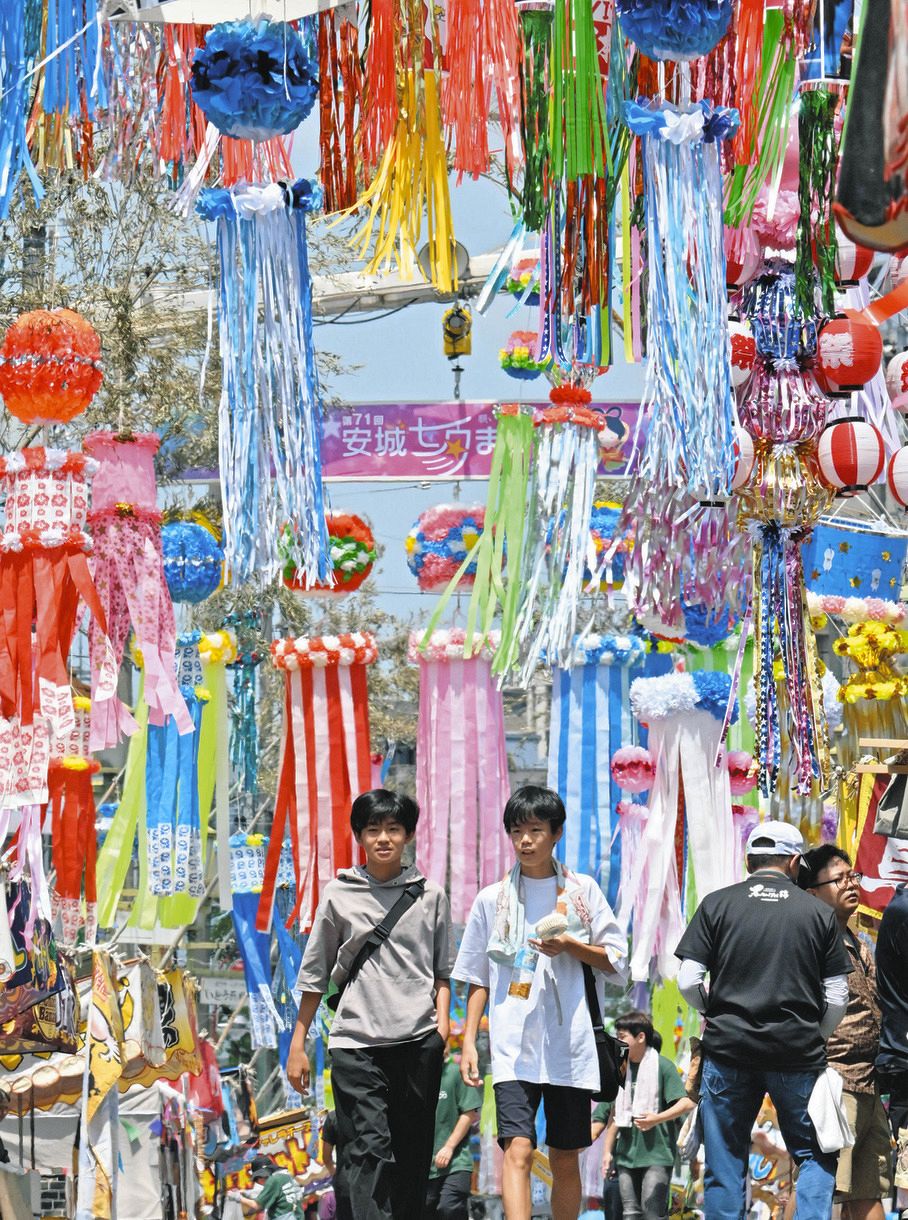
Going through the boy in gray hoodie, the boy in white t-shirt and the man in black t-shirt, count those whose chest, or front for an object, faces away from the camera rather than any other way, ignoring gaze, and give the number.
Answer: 1

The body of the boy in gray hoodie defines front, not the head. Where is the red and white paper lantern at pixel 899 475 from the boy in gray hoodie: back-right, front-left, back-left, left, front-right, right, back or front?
back-left

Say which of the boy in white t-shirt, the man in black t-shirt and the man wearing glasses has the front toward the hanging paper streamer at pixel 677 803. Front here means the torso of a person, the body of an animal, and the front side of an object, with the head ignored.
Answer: the man in black t-shirt

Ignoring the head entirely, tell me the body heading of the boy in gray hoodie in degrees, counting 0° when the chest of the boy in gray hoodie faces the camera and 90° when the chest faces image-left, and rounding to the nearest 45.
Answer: approximately 0°

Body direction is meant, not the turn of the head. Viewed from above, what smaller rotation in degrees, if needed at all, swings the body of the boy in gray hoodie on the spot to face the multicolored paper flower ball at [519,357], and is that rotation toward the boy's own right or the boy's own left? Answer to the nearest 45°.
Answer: approximately 180°

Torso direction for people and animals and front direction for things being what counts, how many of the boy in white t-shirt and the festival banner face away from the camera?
0

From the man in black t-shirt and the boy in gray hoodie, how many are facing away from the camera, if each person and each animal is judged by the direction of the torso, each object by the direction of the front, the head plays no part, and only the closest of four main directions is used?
1

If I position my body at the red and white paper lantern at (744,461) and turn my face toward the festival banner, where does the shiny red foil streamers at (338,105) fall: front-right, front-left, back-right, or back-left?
back-left

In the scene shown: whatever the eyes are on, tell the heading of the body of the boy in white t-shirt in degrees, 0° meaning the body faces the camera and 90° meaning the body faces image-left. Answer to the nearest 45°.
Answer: approximately 0°

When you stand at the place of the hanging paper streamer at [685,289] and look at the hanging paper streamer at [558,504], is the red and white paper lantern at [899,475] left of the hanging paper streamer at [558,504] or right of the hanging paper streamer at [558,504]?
right

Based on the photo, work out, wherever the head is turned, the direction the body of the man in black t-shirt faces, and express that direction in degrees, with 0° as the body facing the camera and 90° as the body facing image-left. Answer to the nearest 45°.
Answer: approximately 180°

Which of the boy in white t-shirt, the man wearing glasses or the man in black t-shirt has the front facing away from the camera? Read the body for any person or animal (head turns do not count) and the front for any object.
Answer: the man in black t-shirt
